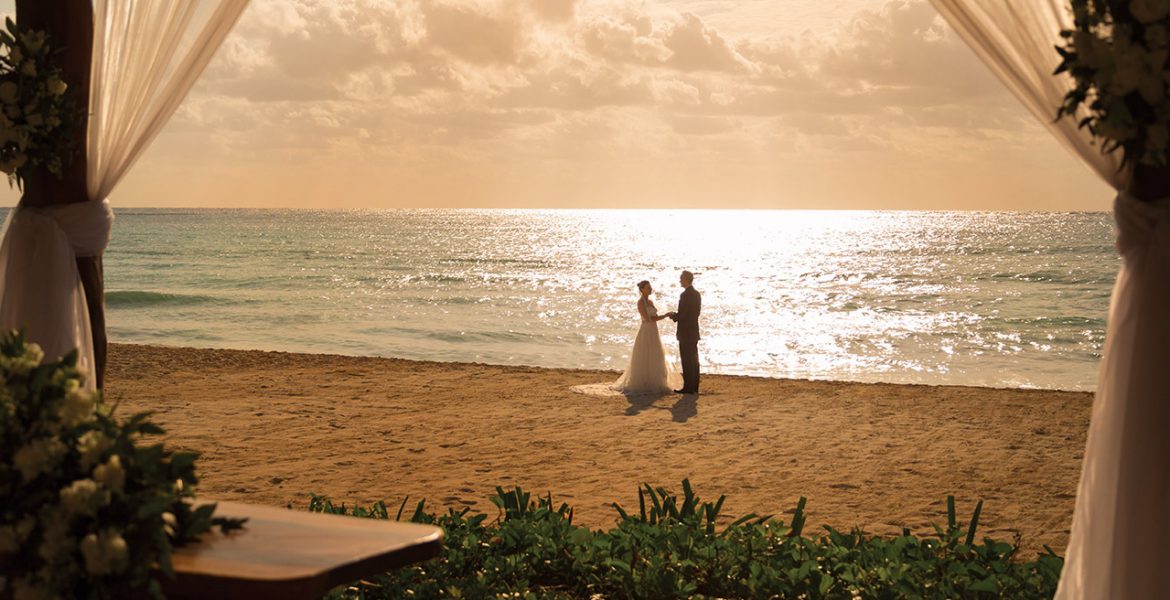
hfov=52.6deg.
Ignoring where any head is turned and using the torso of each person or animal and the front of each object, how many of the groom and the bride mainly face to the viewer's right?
1

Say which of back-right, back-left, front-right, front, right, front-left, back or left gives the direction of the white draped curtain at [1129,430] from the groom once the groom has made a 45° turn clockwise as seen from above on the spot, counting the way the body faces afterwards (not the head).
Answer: back-left

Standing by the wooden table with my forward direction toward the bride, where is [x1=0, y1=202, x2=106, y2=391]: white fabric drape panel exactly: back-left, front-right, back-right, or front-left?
front-left

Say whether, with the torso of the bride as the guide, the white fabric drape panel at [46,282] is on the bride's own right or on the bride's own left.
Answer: on the bride's own right

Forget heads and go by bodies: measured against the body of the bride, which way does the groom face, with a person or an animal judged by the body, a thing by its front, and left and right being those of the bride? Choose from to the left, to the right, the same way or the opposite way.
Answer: the opposite way

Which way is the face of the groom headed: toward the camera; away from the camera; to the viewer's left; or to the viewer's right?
to the viewer's left

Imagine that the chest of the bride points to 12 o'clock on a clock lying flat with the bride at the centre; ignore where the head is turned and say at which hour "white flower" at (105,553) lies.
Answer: The white flower is roughly at 3 o'clock from the bride.

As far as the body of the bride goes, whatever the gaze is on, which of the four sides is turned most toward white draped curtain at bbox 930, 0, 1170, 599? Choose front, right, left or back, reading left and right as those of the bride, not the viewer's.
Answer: right

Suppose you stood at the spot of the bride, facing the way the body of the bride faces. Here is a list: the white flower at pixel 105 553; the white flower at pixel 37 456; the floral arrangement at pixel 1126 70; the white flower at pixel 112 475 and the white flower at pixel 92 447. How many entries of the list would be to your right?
5

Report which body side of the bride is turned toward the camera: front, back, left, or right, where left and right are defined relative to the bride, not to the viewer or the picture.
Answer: right

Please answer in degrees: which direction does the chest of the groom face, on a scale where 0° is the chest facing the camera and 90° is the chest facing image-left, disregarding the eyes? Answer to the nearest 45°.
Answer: approximately 90°

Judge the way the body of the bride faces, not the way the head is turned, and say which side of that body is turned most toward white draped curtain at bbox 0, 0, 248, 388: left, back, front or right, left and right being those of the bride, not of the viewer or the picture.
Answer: right
